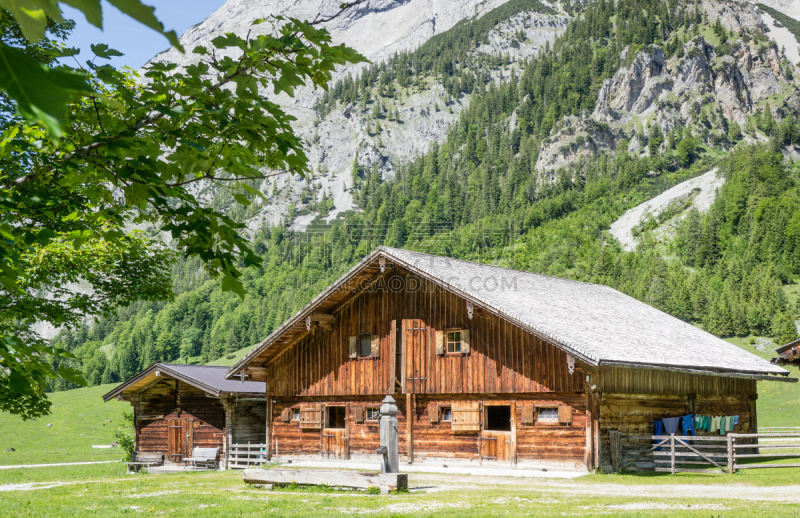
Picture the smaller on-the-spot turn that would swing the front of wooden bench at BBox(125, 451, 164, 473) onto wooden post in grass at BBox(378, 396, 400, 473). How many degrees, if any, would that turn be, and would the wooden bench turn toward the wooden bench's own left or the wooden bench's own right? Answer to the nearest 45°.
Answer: approximately 45° to the wooden bench's own left

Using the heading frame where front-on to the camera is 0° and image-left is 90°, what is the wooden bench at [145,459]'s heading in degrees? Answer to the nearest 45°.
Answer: approximately 45°

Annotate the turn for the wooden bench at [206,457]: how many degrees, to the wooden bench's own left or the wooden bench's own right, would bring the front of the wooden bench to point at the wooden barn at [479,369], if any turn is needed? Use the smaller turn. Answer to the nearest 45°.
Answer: approximately 90° to the wooden bench's own left

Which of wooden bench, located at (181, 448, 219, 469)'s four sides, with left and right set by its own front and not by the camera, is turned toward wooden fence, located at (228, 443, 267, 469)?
left

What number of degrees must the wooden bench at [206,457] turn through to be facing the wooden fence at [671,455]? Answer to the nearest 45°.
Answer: approximately 90° to its left

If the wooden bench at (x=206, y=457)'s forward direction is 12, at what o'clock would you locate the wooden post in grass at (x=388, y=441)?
The wooden post in grass is roughly at 10 o'clock from the wooden bench.

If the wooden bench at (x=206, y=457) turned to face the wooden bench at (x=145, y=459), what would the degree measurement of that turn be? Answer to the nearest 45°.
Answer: approximately 90° to its right
